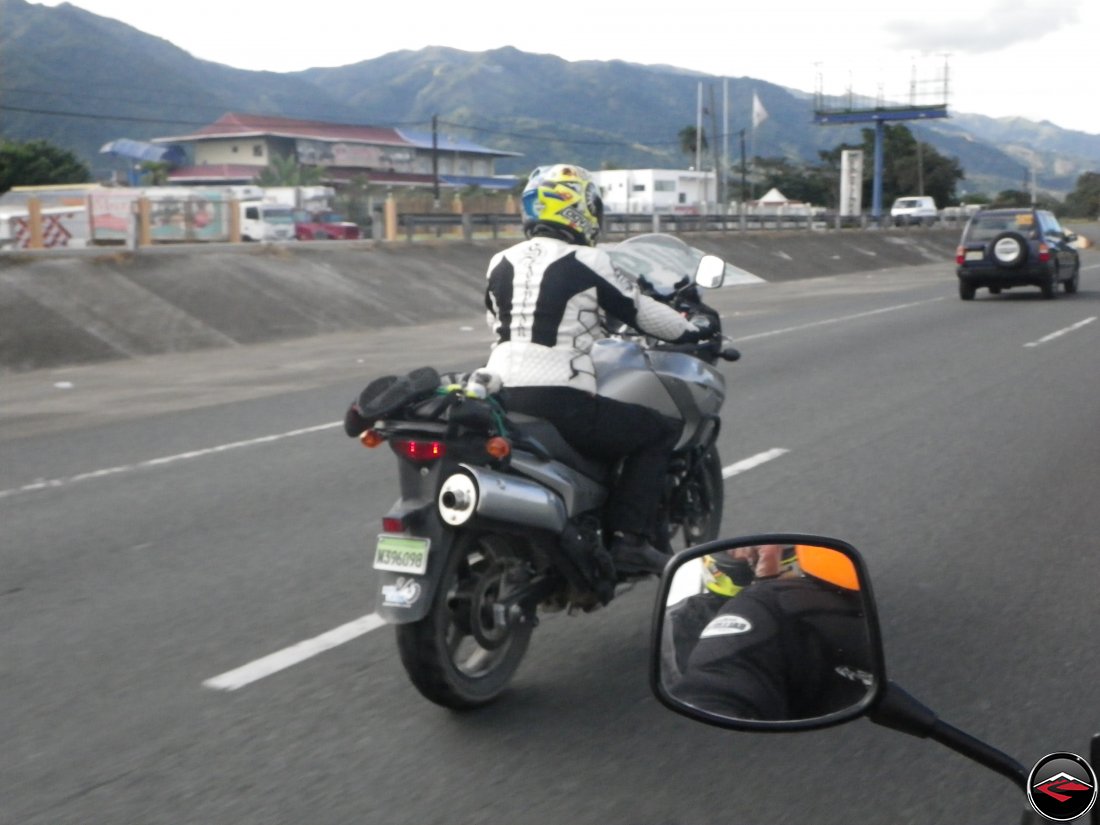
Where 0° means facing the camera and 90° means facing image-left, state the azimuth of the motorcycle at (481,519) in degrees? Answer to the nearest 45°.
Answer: approximately 225°

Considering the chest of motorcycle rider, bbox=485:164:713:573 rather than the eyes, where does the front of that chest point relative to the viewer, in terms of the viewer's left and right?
facing away from the viewer and to the right of the viewer

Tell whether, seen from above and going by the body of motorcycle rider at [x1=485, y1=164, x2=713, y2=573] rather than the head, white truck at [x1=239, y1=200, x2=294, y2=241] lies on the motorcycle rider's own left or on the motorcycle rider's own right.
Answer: on the motorcycle rider's own left

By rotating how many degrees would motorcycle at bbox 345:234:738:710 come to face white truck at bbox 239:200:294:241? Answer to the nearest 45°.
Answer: approximately 45° to its left

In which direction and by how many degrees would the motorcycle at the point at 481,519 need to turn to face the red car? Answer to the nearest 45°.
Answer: approximately 45° to its left

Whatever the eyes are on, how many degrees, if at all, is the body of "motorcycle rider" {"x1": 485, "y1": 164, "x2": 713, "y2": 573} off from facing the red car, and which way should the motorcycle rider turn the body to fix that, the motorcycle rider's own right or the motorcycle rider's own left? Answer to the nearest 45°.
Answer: approximately 45° to the motorcycle rider's own left

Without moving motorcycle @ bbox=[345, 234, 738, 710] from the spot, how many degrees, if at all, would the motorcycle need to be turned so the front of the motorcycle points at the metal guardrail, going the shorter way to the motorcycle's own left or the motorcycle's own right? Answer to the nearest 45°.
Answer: approximately 45° to the motorcycle's own left

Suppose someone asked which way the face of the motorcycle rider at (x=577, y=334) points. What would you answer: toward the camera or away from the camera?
away from the camera
